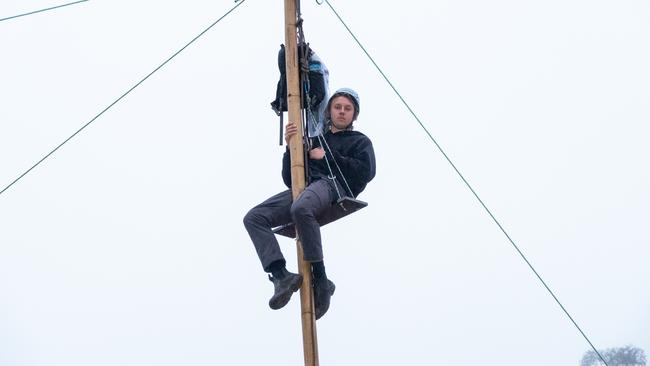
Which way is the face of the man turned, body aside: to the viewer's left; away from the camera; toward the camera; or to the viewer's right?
toward the camera
